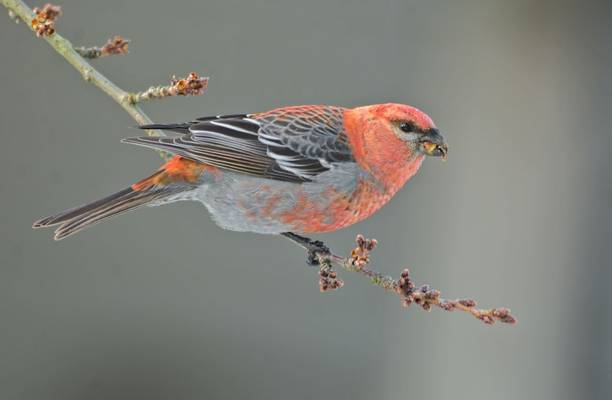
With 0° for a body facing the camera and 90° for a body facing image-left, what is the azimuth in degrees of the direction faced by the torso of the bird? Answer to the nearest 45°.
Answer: approximately 270°
